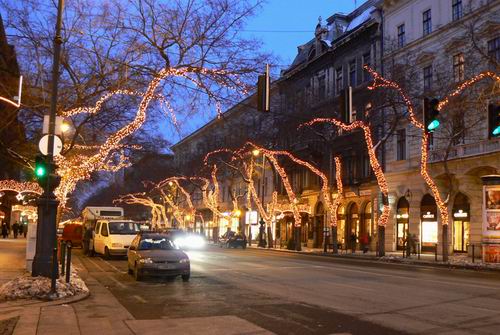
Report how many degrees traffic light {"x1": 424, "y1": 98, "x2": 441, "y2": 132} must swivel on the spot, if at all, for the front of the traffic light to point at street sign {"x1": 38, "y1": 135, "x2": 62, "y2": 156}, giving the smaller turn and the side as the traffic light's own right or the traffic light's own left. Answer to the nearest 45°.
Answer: approximately 90° to the traffic light's own right

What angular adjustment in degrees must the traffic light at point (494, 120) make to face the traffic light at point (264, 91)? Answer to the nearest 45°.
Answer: approximately 90° to its right

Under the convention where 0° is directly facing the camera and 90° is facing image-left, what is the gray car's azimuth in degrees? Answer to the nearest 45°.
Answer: approximately 315°

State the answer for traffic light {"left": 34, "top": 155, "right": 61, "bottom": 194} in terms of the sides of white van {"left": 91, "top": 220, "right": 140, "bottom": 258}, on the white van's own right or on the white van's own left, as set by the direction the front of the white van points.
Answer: on the white van's own right

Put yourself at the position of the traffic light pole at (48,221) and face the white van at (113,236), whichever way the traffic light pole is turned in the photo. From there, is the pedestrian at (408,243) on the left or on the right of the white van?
right

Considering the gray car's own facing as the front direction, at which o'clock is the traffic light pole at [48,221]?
The traffic light pole is roughly at 3 o'clock from the gray car.

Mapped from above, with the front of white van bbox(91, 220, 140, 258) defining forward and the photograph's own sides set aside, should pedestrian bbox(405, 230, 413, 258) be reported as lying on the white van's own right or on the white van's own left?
on the white van's own left

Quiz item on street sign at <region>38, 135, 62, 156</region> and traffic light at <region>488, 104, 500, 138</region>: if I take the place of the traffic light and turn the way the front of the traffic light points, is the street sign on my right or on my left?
on my right

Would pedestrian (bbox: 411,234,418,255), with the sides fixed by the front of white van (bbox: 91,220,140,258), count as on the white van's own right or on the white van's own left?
on the white van's own left

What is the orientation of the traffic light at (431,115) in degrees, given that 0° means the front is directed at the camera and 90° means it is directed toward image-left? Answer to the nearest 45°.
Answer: approximately 315°

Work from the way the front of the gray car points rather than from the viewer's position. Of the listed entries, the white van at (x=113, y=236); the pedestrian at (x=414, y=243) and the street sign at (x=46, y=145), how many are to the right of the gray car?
1

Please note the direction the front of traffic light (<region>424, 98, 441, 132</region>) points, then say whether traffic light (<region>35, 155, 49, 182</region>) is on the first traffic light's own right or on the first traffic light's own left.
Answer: on the first traffic light's own right
